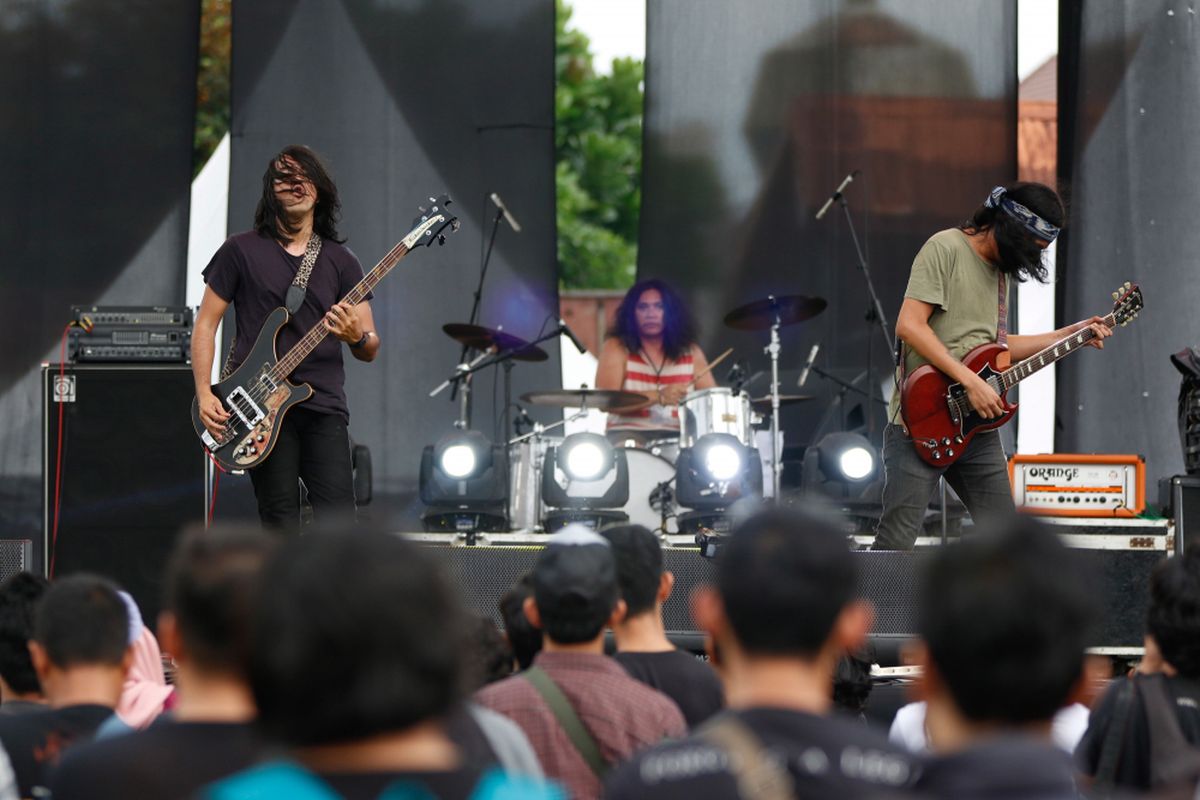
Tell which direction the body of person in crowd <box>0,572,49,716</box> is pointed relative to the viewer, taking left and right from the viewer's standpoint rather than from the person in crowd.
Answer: facing away from the viewer

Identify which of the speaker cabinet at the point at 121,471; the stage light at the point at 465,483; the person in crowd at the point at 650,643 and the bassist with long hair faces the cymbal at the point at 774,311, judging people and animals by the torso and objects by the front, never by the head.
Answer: the person in crowd

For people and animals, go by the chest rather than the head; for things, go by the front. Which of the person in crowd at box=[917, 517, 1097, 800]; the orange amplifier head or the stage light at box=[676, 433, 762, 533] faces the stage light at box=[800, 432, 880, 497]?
the person in crowd

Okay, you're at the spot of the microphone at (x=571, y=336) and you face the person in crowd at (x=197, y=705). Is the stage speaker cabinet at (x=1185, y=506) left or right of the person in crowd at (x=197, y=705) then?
left

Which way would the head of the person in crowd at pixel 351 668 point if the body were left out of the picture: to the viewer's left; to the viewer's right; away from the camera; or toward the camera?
away from the camera

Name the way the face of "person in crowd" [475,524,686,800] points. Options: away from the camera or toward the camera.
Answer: away from the camera

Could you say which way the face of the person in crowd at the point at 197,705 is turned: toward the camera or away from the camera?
away from the camera

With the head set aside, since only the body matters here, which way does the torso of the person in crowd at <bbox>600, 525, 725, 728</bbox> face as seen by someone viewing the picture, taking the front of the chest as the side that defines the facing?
away from the camera

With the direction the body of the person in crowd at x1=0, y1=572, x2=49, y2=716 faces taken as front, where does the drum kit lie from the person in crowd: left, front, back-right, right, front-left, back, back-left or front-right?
front-right

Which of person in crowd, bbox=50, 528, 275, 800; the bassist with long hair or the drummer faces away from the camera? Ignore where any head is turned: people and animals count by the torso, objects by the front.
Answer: the person in crowd

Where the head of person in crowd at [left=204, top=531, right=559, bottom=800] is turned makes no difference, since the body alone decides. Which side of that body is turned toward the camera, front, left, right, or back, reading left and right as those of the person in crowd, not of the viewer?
back

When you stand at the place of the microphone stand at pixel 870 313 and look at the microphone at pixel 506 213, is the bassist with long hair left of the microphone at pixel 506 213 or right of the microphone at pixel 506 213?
left

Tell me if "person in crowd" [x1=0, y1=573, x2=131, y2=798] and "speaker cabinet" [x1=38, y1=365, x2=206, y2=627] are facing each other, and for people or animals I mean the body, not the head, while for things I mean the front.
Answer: yes

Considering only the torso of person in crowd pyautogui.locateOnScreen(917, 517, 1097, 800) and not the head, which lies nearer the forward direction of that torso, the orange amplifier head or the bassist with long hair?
the orange amplifier head

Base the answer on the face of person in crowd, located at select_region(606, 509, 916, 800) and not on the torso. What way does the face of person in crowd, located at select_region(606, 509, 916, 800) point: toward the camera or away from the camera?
away from the camera

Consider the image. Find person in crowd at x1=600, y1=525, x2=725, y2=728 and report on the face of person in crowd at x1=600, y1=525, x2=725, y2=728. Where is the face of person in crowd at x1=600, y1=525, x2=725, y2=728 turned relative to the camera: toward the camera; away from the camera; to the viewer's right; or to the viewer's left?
away from the camera

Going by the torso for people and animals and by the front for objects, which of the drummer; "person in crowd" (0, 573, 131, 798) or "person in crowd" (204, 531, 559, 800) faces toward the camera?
the drummer

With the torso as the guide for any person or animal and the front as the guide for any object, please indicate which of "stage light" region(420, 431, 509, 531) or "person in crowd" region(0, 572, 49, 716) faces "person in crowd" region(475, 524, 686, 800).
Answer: the stage light

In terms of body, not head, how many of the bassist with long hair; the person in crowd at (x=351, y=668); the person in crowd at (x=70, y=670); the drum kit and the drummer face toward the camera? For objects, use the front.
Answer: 3
